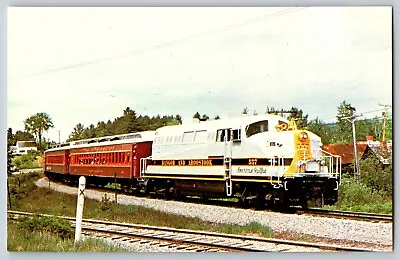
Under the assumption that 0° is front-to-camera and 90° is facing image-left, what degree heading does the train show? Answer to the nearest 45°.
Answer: approximately 315°

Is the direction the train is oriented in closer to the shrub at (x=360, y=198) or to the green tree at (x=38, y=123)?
the shrub

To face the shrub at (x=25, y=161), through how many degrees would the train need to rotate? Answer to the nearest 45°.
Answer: approximately 135° to its right
